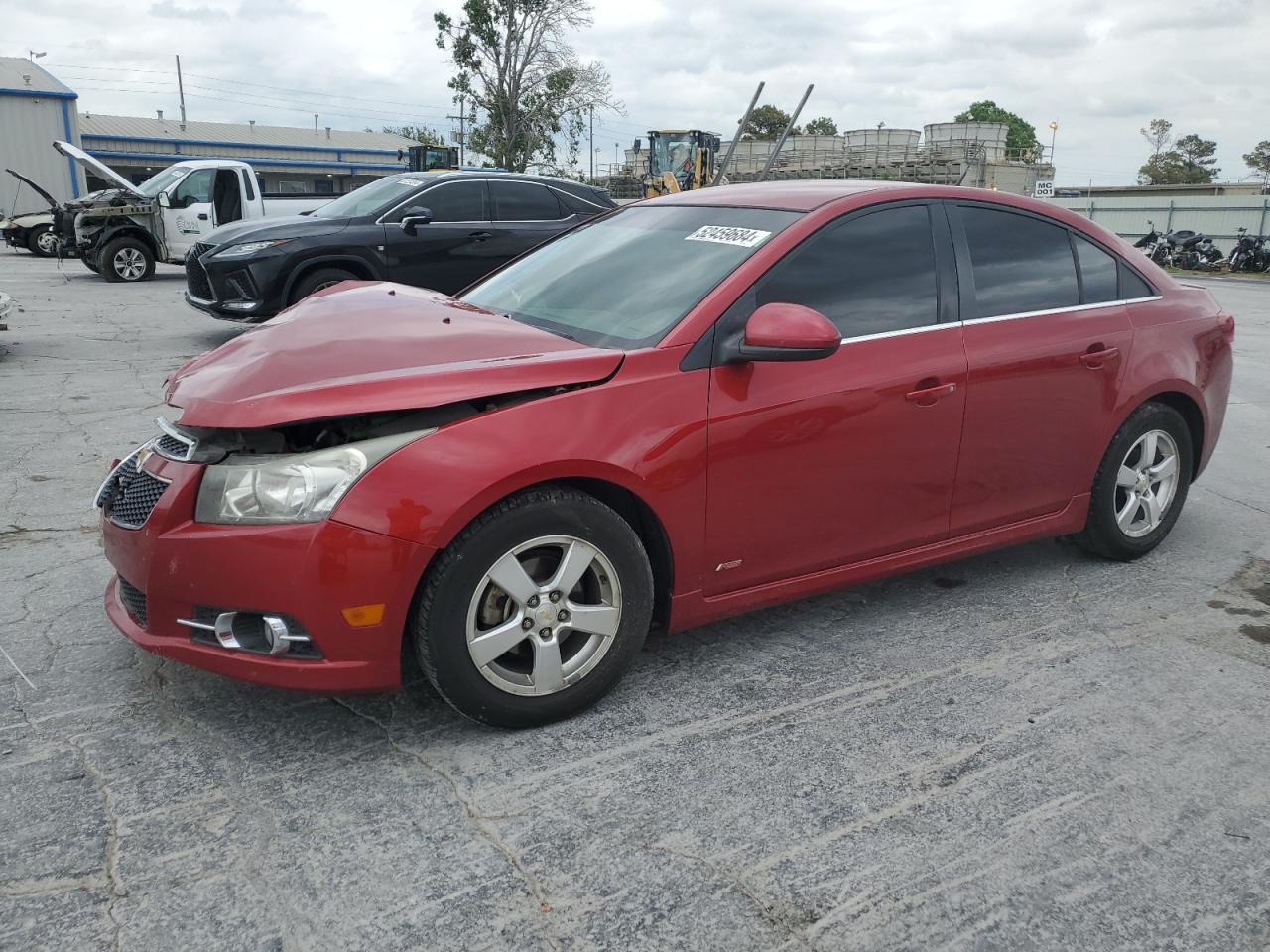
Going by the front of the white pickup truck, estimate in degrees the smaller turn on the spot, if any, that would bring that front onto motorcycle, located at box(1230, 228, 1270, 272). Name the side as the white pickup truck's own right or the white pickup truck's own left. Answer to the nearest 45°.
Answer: approximately 135° to the white pickup truck's own left

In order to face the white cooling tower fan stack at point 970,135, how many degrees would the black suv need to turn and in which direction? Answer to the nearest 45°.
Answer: approximately 180°

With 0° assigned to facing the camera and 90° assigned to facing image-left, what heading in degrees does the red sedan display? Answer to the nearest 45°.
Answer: approximately 45°

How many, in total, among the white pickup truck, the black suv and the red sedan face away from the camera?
0

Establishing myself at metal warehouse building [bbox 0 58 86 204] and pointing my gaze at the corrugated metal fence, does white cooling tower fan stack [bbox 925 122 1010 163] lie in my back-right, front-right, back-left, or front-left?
front-left

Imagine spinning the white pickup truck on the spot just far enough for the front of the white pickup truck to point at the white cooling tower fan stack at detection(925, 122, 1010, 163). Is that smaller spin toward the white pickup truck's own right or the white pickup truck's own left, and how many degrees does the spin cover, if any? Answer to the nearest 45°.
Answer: approximately 180°

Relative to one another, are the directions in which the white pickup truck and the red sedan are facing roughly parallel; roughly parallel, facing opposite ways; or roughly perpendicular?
roughly parallel

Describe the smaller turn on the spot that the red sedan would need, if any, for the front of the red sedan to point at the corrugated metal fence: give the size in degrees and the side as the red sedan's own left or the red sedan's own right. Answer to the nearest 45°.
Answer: approximately 180°

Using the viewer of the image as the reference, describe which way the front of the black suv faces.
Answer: facing the viewer and to the left of the viewer

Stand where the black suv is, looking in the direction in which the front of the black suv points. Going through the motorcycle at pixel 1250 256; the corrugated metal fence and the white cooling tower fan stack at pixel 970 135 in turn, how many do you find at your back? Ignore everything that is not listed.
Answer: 3

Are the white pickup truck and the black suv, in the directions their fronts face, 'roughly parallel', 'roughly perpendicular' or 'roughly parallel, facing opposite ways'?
roughly parallel

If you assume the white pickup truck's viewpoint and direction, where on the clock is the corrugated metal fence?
The corrugated metal fence is roughly at 7 o'clock from the white pickup truck.
